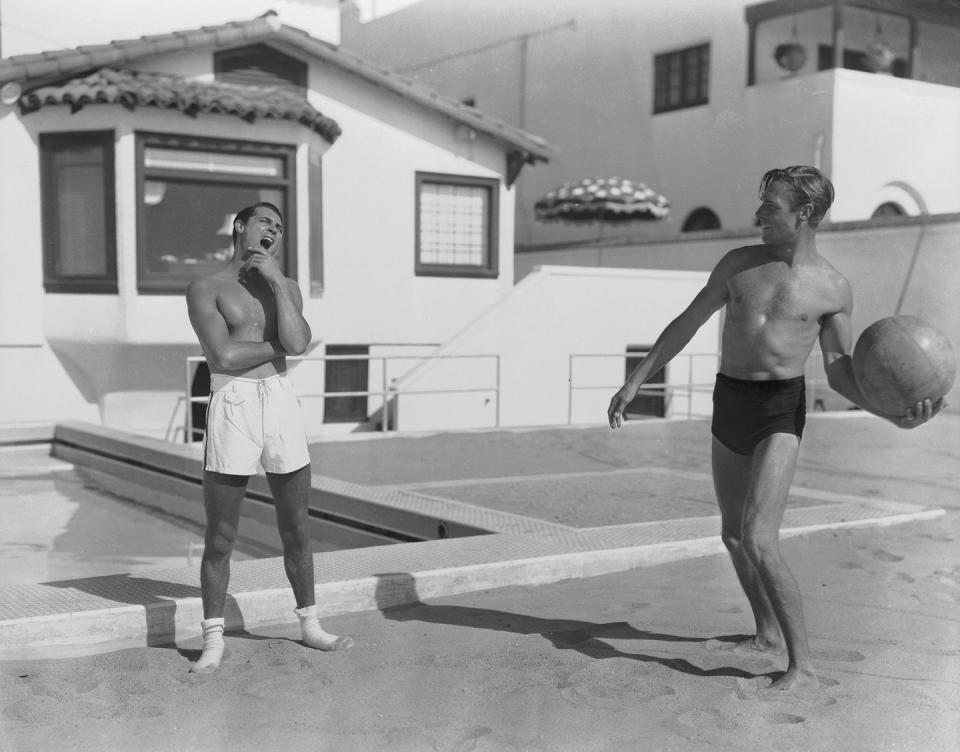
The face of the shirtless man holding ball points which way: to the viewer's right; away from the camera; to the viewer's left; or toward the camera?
to the viewer's left

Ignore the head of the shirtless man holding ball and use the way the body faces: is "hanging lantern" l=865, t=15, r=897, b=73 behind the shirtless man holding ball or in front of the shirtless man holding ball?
behind

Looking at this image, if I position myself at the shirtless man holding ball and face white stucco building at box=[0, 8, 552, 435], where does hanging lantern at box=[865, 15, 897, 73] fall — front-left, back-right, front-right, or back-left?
front-right

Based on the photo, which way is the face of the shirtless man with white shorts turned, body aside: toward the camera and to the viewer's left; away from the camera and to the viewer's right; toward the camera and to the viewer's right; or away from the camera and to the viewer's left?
toward the camera and to the viewer's right

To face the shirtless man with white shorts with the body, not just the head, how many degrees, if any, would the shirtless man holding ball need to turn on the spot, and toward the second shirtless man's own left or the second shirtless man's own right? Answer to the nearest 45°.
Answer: approximately 45° to the second shirtless man's own right

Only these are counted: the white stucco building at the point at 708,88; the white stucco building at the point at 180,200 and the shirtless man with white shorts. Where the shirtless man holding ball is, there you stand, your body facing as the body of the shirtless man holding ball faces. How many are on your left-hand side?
0

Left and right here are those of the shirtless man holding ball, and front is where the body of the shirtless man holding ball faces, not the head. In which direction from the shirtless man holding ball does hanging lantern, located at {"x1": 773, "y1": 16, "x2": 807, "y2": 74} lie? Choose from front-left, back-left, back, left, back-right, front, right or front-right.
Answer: back-right

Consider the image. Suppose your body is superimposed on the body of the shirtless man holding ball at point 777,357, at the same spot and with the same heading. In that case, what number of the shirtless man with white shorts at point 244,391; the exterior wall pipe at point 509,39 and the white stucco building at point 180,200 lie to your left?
0

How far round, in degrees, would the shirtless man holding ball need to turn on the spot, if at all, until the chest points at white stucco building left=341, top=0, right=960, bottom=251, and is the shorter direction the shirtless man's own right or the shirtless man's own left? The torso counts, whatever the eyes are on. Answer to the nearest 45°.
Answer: approximately 135° to the shirtless man's own right

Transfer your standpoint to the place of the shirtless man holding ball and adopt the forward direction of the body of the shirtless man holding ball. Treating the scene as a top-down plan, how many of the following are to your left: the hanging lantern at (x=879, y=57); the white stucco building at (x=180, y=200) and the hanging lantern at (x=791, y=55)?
0

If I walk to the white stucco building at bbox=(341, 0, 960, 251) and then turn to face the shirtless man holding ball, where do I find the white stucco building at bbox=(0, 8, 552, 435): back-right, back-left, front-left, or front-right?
front-right

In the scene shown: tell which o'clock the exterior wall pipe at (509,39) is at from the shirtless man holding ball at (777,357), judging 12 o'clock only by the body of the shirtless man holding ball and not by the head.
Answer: The exterior wall pipe is roughly at 4 o'clock from the shirtless man holding ball.

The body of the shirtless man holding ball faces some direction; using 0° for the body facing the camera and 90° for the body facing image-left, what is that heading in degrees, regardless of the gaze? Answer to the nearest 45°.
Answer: approximately 45°

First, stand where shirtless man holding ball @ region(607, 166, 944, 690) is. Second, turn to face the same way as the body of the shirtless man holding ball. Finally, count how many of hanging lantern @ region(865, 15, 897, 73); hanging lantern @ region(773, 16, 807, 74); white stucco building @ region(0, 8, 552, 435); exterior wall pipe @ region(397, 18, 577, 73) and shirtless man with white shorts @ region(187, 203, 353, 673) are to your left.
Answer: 0

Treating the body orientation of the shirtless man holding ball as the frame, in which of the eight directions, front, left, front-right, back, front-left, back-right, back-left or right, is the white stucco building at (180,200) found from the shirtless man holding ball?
right

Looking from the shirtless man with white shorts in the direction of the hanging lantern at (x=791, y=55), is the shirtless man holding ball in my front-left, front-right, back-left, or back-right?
front-right
